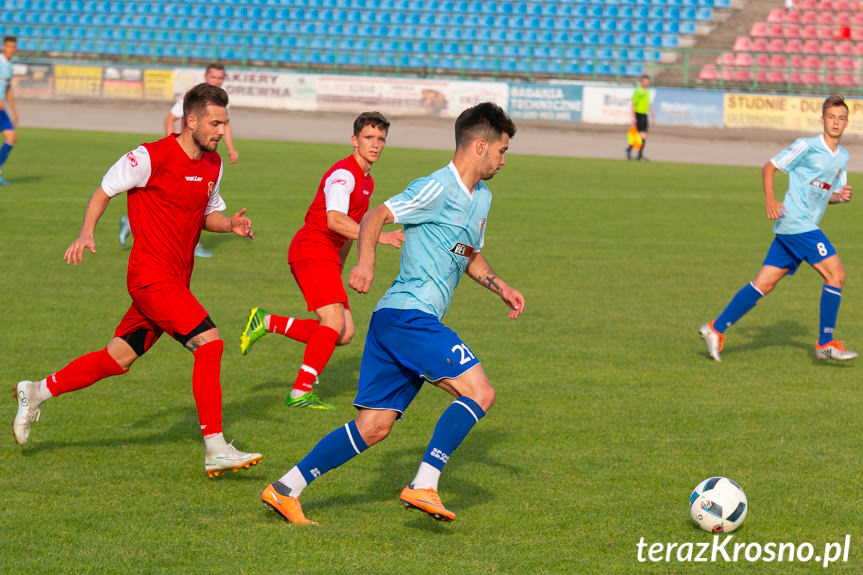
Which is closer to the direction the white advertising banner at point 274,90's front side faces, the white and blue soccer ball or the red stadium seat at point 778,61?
the white and blue soccer ball

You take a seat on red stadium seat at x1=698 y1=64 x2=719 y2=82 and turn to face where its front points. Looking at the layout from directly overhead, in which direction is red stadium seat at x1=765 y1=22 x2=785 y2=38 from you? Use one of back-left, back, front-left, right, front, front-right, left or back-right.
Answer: back-left

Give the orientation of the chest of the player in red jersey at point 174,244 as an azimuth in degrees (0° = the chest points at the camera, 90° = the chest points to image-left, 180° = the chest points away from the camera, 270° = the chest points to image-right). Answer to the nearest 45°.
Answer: approximately 315°

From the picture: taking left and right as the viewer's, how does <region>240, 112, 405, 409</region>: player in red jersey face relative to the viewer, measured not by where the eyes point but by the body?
facing to the right of the viewer

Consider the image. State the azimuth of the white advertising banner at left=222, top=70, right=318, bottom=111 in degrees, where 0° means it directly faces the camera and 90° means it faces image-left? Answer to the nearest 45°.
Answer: approximately 0°

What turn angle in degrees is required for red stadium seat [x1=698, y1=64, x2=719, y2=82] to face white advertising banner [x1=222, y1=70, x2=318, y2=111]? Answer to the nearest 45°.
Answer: approximately 90° to its right

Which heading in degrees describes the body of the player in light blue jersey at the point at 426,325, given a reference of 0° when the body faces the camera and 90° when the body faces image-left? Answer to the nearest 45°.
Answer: approximately 270°

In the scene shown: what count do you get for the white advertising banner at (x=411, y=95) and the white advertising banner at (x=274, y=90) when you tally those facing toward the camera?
2

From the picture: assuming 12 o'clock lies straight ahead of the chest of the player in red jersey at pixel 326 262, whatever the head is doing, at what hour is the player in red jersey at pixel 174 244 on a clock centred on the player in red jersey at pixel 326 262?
the player in red jersey at pixel 174 244 is roughly at 4 o'clock from the player in red jersey at pixel 326 262.

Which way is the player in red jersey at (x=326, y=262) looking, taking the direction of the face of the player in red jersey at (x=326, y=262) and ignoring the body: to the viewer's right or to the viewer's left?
to the viewer's right

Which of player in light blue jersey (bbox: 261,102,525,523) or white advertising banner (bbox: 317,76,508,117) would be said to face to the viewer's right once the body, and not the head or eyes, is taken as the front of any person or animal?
the player in light blue jersey
